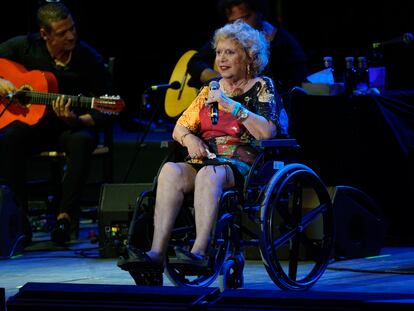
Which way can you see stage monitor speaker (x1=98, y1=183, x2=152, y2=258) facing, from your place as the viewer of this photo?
facing away from the viewer

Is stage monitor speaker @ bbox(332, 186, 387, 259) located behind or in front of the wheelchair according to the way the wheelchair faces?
behind

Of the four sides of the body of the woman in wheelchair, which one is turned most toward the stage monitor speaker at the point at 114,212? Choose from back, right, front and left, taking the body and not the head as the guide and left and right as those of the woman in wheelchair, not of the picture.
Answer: right

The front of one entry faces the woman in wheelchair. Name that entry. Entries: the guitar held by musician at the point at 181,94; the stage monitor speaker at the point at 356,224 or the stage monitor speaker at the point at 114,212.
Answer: the guitar held by musician

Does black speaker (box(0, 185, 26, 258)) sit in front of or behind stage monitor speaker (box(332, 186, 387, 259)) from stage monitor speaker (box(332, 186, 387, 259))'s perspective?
behind

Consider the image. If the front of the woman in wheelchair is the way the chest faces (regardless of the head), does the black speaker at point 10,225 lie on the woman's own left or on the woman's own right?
on the woman's own right

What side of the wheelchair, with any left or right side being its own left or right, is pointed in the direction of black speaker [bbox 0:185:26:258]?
right
